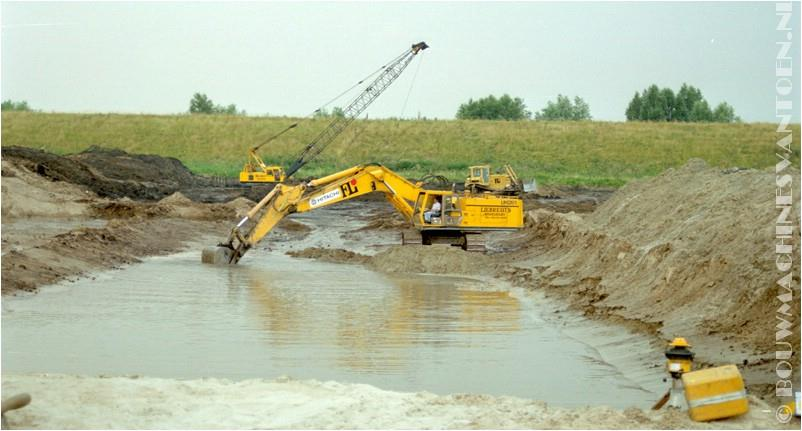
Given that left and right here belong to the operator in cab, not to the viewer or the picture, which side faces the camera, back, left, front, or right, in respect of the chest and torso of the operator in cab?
left

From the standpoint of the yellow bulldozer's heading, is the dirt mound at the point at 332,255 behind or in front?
behind

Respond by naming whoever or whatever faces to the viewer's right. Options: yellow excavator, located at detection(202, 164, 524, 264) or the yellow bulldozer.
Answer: the yellow bulldozer

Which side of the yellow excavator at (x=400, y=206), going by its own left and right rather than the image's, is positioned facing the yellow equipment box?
left

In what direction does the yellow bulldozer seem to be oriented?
to the viewer's right

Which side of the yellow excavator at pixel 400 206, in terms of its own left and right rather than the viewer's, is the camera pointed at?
left

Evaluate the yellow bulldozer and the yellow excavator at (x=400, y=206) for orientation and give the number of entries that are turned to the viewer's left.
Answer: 1
